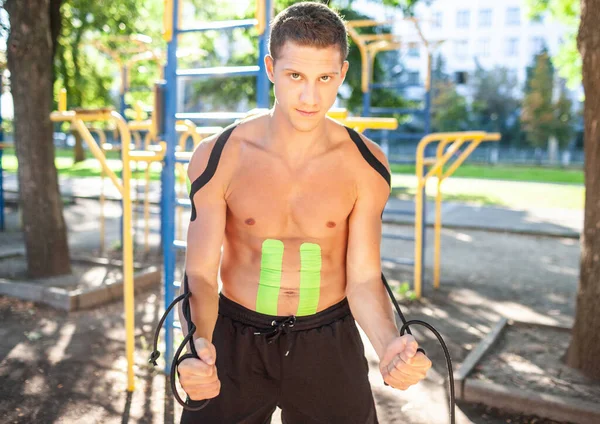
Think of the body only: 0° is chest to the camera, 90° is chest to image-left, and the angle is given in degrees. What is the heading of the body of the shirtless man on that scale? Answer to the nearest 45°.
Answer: approximately 0°

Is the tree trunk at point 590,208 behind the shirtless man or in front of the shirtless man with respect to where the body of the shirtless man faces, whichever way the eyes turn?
behind

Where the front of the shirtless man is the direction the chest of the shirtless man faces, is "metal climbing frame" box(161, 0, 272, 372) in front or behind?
behind

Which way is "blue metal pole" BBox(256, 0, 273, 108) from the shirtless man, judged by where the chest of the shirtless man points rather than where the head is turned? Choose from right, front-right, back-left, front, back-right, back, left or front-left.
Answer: back

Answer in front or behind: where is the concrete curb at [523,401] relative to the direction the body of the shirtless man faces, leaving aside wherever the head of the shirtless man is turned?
behind

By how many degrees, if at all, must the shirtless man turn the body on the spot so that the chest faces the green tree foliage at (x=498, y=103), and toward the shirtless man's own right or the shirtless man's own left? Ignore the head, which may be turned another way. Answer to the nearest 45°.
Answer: approximately 180°

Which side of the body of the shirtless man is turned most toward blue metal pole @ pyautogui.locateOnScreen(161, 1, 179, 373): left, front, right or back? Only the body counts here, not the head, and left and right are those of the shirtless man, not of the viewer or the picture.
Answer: back

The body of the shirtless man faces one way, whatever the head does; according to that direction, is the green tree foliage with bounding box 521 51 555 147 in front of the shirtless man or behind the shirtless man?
behind
